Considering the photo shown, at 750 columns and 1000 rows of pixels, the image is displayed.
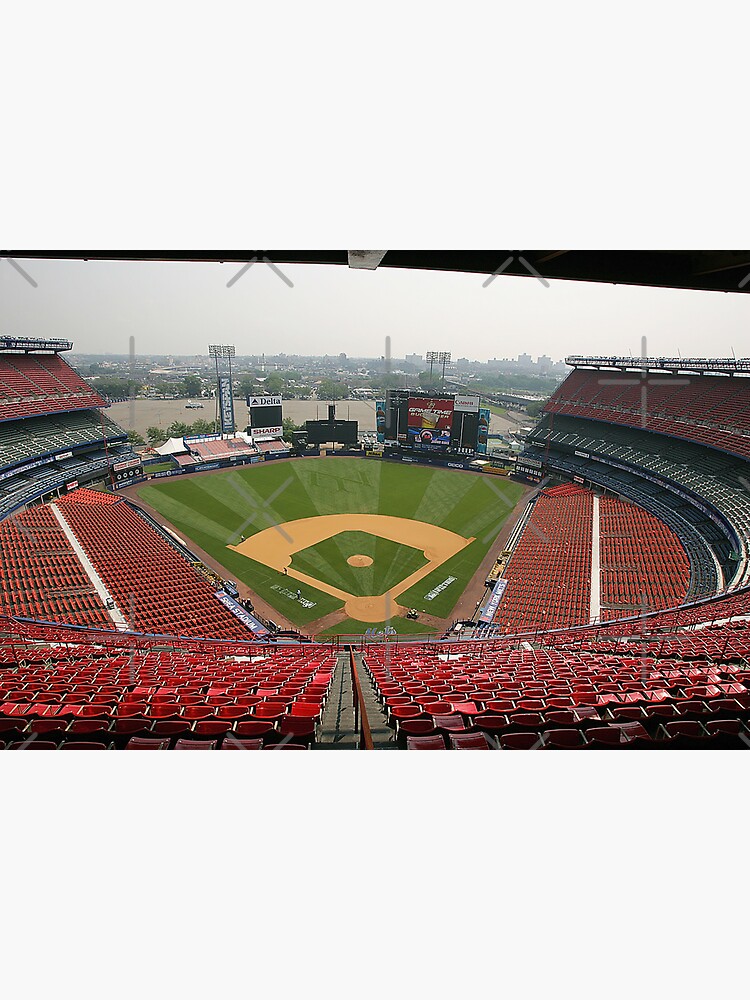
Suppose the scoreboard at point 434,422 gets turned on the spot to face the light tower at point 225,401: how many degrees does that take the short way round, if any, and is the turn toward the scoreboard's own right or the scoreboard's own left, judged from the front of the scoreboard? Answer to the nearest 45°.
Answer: approximately 90° to the scoreboard's own right

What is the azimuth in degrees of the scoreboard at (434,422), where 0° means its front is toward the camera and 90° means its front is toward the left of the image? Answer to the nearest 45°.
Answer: approximately 0°
